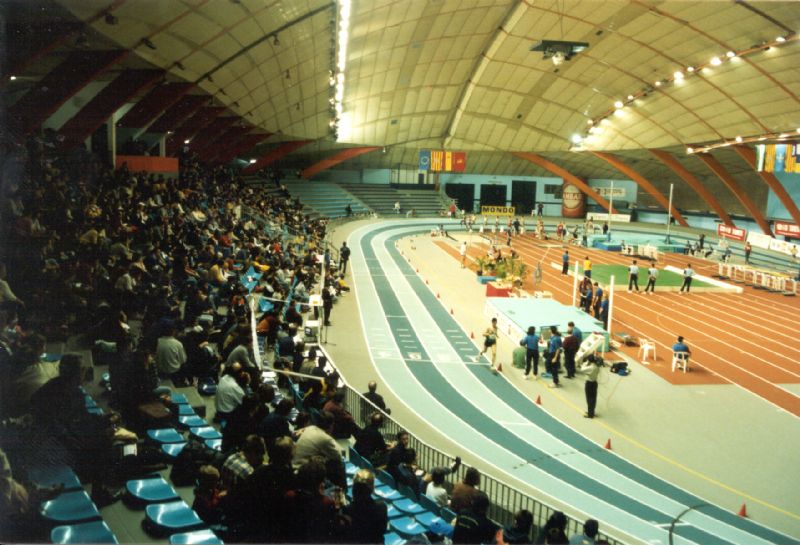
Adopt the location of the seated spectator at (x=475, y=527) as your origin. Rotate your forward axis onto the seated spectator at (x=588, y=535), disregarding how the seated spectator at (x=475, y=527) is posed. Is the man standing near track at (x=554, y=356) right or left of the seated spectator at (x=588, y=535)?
left

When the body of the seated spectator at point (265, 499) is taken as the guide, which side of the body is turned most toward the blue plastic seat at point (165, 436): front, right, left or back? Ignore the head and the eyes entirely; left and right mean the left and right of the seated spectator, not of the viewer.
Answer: left

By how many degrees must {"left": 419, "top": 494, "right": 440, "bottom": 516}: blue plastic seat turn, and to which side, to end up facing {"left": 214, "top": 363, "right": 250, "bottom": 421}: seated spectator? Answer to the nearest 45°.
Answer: approximately 135° to its left

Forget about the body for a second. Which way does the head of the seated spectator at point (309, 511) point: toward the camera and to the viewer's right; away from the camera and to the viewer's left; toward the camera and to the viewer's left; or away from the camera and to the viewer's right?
away from the camera and to the viewer's right

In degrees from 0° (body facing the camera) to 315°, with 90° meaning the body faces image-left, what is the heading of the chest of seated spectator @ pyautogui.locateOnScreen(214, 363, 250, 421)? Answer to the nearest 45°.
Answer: approximately 225°

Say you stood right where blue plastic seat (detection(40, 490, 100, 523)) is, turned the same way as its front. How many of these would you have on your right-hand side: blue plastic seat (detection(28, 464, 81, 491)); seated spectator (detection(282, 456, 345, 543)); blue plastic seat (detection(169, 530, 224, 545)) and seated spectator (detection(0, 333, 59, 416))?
2

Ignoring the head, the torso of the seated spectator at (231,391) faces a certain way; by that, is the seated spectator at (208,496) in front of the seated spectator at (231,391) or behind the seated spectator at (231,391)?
behind

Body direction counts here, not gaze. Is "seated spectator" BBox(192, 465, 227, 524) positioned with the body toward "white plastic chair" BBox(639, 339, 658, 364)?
yes

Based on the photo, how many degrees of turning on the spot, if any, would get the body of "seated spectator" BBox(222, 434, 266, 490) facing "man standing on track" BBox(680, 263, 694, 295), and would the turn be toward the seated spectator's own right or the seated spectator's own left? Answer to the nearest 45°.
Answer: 0° — they already face them

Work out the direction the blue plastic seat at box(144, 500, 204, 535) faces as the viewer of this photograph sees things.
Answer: facing to the right of the viewer

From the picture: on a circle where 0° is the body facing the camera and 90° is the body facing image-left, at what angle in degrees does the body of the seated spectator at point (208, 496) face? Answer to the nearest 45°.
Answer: approximately 225°

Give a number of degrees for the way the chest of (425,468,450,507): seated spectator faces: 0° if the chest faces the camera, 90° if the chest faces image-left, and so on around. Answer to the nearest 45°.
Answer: approximately 225°

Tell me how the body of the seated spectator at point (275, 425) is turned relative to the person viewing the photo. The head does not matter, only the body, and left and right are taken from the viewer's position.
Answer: facing away from the viewer and to the right of the viewer

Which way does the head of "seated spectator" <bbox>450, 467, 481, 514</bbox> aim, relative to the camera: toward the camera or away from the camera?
away from the camera

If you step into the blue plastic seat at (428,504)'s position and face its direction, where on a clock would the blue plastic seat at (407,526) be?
the blue plastic seat at (407,526) is roughly at 5 o'clock from the blue plastic seat at (428,504).

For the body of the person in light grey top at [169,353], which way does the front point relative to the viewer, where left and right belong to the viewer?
facing away from the viewer and to the right of the viewer

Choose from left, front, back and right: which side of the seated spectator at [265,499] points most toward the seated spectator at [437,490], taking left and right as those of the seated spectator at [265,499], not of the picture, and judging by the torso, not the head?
front

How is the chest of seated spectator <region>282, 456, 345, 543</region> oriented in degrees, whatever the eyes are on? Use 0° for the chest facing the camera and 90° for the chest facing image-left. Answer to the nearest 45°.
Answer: approximately 225°
